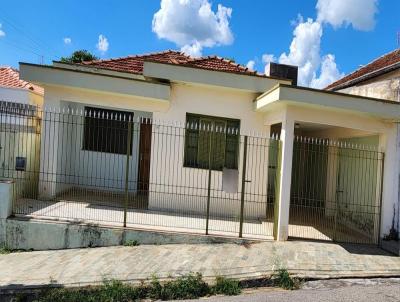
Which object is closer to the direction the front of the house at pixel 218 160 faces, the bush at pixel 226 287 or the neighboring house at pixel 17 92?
the bush

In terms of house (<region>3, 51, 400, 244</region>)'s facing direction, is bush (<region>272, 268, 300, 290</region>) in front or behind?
in front

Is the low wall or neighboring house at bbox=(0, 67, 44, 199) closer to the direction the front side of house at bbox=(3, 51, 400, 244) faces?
the low wall

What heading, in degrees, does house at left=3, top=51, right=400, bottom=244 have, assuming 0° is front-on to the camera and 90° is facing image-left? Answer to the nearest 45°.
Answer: approximately 0°

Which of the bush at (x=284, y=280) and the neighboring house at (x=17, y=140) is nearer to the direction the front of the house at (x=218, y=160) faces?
the bush

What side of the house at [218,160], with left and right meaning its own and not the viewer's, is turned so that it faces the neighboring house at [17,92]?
right

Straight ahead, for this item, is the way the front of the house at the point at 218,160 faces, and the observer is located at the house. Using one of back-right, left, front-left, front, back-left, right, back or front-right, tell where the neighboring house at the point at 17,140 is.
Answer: right

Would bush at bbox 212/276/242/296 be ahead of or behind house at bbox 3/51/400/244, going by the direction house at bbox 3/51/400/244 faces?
ahead
